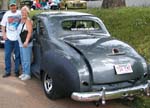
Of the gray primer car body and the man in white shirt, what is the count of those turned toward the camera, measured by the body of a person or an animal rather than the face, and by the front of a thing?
1

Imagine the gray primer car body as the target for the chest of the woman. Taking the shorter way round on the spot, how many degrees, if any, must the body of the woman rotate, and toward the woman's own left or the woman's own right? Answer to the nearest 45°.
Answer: approximately 90° to the woman's own left

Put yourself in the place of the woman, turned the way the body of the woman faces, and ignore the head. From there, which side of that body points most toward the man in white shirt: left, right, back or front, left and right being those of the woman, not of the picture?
right

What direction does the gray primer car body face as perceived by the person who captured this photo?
facing away from the viewer and to the left of the viewer

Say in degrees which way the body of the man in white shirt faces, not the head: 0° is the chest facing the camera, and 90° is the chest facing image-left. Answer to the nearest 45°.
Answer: approximately 0°
